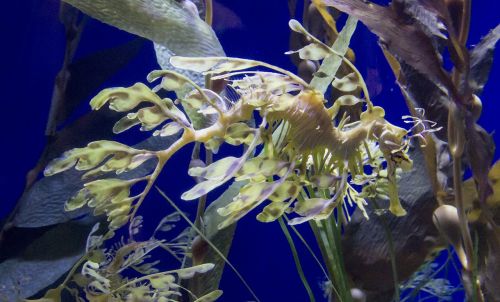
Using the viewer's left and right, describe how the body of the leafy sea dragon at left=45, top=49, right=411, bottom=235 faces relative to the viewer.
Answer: facing to the right of the viewer
